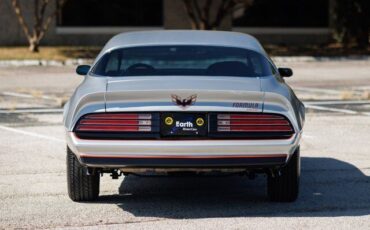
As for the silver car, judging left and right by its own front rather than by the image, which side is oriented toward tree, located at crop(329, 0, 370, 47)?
front

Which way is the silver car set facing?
away from the camera
